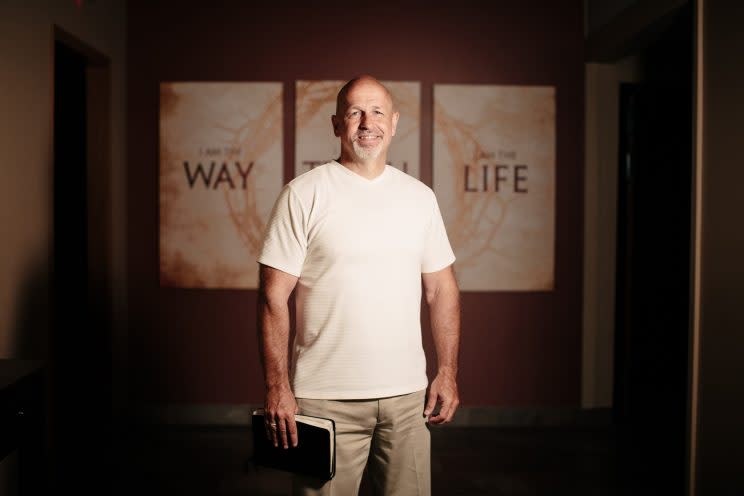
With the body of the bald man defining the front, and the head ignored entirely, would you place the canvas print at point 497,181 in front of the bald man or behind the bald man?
behind

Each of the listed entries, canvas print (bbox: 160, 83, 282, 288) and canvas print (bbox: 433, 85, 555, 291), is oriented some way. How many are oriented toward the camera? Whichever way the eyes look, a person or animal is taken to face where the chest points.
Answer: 2

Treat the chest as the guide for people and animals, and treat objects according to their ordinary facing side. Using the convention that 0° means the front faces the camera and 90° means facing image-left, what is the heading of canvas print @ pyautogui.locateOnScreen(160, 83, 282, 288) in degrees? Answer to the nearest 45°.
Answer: approximately 0°

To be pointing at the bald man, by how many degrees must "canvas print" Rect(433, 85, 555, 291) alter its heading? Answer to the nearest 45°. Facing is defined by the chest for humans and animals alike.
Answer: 0° — it already faces them

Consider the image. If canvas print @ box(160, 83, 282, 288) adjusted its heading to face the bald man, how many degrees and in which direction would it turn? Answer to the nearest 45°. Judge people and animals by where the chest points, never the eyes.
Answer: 0° — it already faces them

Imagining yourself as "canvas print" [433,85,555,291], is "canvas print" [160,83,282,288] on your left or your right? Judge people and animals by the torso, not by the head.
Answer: on your right
